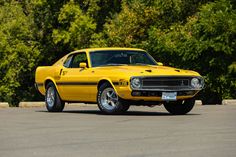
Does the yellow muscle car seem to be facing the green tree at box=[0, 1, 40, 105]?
no

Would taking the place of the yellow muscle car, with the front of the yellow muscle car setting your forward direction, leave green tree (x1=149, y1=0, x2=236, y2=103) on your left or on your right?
on your left
